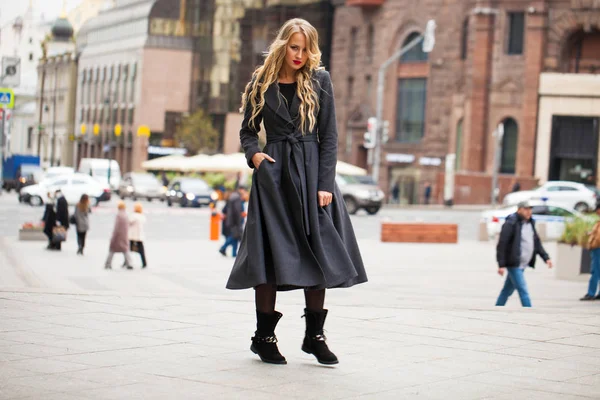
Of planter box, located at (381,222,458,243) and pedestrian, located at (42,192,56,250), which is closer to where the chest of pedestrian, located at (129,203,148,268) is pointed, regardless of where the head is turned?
the pedestrian

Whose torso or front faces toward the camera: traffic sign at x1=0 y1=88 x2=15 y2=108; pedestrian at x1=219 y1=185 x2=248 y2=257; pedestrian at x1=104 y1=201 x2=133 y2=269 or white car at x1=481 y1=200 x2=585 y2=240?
the traffic sign

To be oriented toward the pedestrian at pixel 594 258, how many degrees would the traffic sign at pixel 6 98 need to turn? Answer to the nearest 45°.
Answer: approximately 45° to its left

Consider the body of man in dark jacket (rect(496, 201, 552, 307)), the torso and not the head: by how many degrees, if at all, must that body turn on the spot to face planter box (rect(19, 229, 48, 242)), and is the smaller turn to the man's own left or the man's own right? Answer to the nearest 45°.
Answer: approximately 180°

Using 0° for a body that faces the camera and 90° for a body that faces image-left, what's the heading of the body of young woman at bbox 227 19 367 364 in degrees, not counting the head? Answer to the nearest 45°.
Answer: approximately 0°

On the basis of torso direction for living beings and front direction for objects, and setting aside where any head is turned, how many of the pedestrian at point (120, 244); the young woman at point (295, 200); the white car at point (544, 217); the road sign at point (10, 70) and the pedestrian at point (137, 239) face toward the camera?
2

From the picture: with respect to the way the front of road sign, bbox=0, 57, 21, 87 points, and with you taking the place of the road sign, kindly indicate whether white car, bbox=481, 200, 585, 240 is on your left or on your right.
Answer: on your left

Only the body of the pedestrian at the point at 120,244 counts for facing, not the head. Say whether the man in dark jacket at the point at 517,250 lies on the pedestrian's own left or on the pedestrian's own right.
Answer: on the pedestrian's own right
